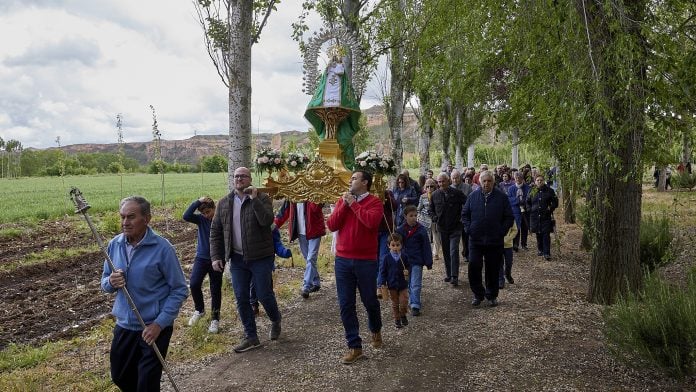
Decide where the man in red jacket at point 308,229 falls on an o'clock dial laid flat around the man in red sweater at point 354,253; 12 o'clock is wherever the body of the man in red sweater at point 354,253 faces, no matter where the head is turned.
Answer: the man in red jacket at point 308,229 is roughly at 4 o'clock from the man in red sweater at point 354,253.

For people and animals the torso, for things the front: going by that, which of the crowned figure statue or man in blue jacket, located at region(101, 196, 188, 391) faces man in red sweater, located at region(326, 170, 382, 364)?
the crowned figure statue

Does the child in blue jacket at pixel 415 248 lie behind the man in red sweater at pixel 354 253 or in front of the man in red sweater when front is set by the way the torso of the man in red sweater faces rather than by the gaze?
behind

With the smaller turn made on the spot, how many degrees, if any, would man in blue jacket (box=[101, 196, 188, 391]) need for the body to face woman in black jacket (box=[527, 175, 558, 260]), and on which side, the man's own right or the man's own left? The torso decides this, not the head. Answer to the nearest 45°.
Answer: approximately 180°

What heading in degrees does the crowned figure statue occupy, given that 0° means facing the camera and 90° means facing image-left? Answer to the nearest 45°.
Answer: approximately 0°

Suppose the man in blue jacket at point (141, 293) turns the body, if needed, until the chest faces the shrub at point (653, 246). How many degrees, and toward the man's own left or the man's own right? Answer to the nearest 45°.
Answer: approximately 135° to the man's own left
